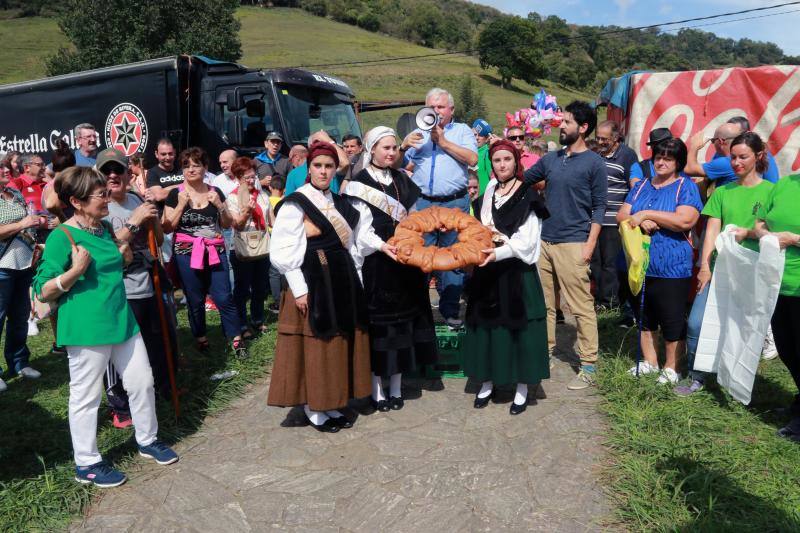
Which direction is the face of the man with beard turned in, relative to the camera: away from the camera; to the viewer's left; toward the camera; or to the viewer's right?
to the viewer's left

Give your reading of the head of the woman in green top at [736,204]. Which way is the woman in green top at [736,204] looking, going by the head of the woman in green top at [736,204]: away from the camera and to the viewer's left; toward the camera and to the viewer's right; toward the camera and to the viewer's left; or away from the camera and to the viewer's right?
toward the camera and to the viewer's left

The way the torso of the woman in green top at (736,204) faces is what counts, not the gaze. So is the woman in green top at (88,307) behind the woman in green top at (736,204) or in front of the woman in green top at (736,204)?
in front

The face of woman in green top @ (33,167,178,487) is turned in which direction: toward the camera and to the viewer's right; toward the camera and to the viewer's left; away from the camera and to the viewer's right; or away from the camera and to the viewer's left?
toward the camera and to the viewer's right

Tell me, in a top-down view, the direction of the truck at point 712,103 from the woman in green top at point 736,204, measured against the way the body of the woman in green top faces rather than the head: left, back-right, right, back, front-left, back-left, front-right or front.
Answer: back-right

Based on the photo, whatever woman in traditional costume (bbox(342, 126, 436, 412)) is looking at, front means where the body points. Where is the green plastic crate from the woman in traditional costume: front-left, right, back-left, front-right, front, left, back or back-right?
left

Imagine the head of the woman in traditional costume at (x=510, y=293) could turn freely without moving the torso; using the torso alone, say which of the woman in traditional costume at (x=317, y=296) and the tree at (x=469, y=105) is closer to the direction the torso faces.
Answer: the woman in traditional costume

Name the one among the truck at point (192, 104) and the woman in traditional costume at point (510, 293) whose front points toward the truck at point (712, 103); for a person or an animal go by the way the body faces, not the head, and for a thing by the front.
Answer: the truck at point (192, 104)

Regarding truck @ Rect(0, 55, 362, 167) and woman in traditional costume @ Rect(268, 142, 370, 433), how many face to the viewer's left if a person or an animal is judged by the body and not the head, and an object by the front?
0

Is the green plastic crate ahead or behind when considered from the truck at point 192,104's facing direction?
ahead
